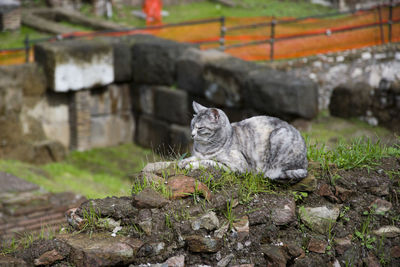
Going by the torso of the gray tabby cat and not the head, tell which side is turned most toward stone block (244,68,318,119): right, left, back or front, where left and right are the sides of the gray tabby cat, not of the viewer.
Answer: right

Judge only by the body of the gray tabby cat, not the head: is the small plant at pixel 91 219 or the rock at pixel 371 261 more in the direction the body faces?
the small plant

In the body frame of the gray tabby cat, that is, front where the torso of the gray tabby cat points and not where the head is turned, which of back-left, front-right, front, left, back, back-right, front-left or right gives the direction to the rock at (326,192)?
back

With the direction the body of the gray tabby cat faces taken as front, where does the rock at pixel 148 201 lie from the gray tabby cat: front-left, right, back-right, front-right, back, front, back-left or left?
front-left

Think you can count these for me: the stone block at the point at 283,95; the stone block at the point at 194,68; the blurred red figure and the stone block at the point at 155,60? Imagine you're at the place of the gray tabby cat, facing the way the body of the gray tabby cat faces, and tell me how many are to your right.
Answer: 4

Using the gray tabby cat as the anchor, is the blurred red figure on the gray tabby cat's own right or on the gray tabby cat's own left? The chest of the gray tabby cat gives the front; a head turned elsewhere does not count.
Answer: on the gray tabby cat's own right

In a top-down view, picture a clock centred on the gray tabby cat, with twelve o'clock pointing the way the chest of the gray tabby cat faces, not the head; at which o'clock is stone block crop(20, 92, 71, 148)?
The stone block is roughly at 2 o'clock from the gray tabby cat.

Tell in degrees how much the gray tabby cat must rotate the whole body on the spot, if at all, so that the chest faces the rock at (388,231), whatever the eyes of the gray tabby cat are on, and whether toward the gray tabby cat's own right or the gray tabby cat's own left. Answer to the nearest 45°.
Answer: approximately 180°

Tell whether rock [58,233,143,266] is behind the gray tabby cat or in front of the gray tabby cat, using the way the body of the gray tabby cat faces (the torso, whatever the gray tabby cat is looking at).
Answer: in front

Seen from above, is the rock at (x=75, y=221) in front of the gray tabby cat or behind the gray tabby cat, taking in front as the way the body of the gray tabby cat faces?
in front

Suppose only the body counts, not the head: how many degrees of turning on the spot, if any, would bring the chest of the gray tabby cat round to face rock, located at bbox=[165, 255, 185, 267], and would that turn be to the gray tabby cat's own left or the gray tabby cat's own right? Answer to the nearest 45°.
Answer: approximately 45° to the gray tabby cat's own left

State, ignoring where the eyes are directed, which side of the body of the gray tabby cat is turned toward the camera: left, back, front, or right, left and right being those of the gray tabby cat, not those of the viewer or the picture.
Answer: left

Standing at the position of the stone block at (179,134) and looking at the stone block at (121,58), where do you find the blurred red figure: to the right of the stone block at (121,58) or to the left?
right
